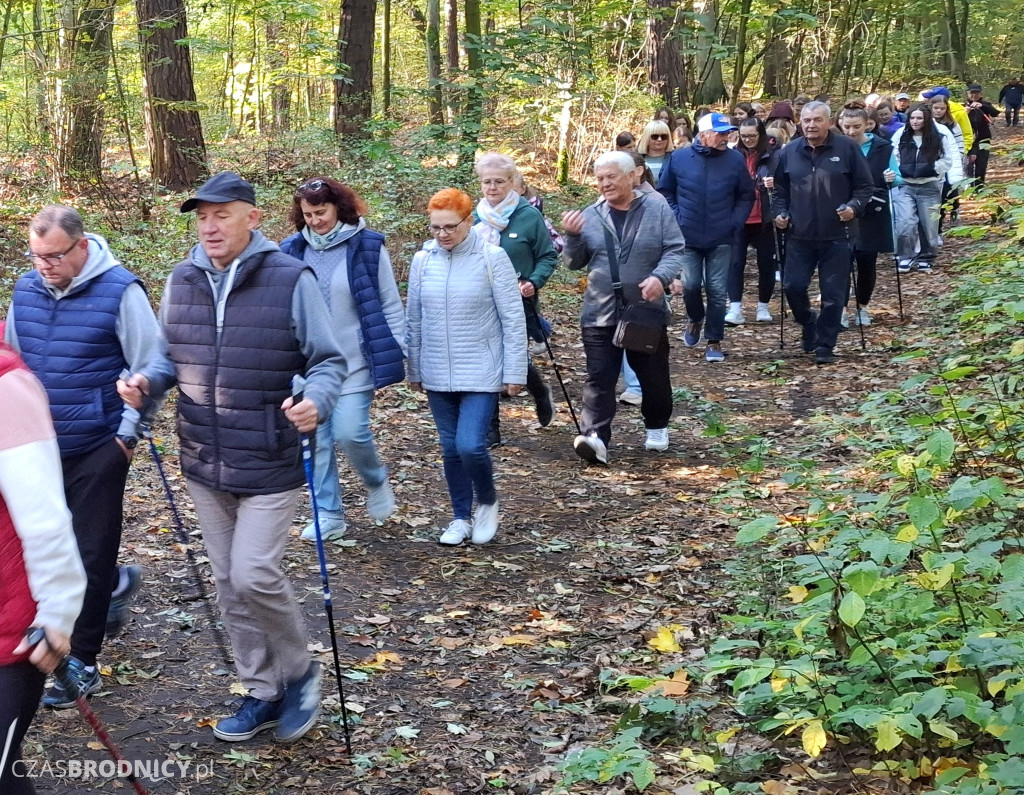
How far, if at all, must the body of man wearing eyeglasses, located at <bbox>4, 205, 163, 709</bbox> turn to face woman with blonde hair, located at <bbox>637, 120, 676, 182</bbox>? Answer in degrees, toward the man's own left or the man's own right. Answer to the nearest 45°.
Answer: approximately 180°

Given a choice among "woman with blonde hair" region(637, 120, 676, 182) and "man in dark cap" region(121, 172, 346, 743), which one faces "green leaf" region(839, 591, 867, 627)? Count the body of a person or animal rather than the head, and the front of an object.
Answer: the woman with blonde hair

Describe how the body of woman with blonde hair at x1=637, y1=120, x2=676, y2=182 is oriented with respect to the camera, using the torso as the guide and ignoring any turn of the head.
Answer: toward the camera

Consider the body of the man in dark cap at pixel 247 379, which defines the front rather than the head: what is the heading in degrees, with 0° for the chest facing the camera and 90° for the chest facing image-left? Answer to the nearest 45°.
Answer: approximately 45°

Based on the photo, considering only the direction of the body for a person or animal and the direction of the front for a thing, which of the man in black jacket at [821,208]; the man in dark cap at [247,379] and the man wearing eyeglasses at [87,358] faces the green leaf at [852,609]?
the man in black jacket

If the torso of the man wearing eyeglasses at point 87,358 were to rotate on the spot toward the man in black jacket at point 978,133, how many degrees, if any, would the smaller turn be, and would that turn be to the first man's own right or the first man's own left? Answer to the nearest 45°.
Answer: approximately 180°

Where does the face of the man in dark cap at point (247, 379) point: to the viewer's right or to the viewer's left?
to the viewer's left

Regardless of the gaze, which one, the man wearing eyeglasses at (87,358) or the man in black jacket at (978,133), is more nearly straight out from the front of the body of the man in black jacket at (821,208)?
the man wearing eyeglasses

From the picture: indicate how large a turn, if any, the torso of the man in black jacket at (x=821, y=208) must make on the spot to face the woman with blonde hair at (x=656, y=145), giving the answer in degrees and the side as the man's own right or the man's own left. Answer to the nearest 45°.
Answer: approximately 135° to the man's own right

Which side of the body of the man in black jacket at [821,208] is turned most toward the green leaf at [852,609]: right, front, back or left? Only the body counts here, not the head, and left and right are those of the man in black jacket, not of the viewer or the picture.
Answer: front

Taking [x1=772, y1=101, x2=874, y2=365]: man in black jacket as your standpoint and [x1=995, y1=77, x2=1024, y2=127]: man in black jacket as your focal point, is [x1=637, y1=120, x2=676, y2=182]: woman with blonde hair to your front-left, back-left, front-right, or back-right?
front-left

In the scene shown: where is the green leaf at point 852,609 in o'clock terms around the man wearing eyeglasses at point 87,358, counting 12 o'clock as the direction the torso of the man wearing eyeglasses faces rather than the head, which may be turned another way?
The green leaf is roughly at 9 o'clock from the man wearing eyeglasses.

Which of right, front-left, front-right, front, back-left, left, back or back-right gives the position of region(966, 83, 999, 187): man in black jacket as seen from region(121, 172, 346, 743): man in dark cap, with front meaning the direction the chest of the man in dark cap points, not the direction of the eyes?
back

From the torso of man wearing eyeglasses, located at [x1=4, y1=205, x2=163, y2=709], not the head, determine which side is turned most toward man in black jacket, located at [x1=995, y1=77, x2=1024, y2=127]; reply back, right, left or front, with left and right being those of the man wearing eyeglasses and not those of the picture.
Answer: back

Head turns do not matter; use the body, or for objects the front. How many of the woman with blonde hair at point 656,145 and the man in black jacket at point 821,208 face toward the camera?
2

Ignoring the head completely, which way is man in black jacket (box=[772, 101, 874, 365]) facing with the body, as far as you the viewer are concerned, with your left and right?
facing the viewer

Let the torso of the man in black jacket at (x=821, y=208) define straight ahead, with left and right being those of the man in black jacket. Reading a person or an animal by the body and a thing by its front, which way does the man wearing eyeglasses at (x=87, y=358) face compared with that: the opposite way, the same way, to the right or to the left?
the same way
